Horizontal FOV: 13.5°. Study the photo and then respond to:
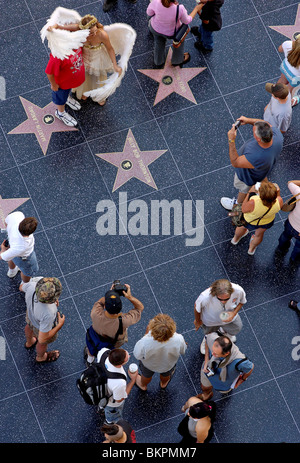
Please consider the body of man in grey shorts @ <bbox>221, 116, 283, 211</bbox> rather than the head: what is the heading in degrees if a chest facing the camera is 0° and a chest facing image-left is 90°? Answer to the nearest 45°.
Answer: approximately 135°

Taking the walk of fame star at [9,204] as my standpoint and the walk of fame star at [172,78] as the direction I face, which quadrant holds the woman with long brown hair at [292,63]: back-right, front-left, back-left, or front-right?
front-right

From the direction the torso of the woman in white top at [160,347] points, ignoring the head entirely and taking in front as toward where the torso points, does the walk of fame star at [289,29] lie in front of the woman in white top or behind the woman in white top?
in front

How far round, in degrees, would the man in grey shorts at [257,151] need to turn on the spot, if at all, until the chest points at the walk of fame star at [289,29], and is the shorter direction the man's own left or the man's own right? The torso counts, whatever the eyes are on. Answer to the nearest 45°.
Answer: approximately 45° to the man's own right

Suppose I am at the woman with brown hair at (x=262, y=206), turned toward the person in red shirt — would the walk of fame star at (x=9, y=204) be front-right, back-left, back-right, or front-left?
front-left

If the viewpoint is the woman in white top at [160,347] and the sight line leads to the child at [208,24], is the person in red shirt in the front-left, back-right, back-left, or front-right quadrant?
front-left

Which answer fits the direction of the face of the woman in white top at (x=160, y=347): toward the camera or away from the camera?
away from the camera

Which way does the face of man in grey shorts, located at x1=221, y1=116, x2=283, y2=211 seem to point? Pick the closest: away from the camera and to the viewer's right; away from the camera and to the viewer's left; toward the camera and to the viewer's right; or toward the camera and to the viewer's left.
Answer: away from the camera and to the viewer's left

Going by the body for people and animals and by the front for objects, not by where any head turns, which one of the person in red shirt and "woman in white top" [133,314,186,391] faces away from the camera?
the woman in white top

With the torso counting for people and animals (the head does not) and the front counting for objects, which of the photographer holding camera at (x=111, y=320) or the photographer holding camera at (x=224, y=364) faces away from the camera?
the photographer holding camera at (x=111, y=320)

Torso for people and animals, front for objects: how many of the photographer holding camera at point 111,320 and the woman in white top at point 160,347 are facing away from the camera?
2

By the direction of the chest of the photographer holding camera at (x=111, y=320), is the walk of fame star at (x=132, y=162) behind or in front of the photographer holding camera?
in front

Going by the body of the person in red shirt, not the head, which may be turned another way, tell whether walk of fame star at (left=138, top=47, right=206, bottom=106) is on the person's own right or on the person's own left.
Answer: on the person's own left

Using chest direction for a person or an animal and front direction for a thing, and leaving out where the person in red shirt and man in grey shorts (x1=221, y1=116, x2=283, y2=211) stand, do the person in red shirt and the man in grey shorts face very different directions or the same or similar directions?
very different directions

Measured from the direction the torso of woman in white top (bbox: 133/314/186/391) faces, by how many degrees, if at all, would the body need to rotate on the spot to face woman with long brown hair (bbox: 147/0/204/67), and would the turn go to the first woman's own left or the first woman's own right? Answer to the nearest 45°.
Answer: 0° — they already face them

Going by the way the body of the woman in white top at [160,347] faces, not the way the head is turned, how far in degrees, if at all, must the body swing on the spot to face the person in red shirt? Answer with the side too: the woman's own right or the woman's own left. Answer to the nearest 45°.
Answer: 0° — they already face them

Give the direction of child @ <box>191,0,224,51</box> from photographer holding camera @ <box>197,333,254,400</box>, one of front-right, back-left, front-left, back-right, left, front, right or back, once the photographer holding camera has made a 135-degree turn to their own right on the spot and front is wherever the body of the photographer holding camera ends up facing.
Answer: front
